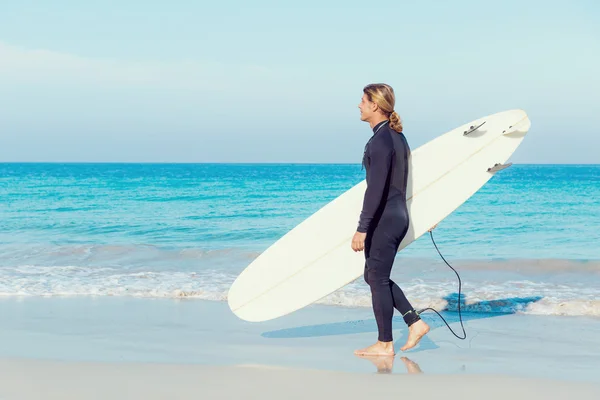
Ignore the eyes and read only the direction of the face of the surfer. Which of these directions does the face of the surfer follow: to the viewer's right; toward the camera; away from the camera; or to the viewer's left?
to the viewer's left

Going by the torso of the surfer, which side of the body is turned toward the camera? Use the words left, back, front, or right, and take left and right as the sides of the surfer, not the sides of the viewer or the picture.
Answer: left
